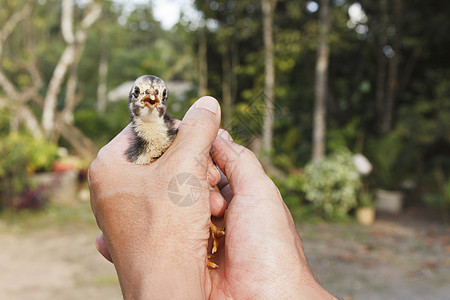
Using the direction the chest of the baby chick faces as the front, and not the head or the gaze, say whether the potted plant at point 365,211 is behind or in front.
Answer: behind

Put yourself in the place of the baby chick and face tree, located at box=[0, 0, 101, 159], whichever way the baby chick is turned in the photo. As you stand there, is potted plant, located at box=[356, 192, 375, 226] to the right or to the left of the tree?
right

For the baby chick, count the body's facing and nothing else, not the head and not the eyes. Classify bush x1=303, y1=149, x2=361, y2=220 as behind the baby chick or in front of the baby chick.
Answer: behind

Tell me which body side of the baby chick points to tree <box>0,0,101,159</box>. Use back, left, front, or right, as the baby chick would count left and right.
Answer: back

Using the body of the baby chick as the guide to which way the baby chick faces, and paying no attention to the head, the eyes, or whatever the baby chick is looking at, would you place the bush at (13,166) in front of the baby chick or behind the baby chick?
behind

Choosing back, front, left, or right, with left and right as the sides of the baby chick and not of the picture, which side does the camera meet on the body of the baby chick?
front

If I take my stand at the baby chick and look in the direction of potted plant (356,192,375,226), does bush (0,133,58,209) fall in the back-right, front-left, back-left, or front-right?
front-left
